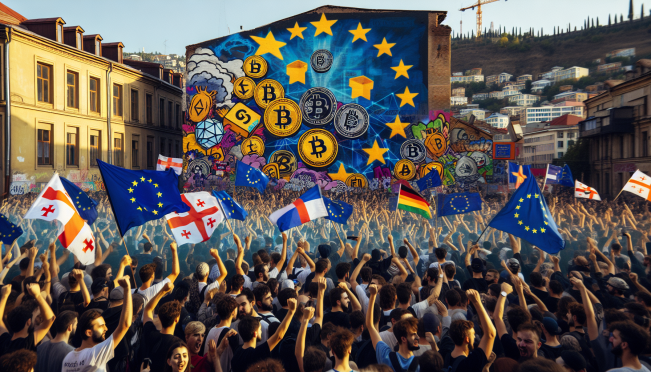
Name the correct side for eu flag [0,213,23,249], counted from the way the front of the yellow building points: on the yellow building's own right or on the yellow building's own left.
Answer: on the yellow building's own right

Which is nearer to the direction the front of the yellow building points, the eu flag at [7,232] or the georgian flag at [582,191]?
the georgian flag

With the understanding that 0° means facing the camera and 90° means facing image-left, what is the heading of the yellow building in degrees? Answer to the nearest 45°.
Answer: approximately 315°
